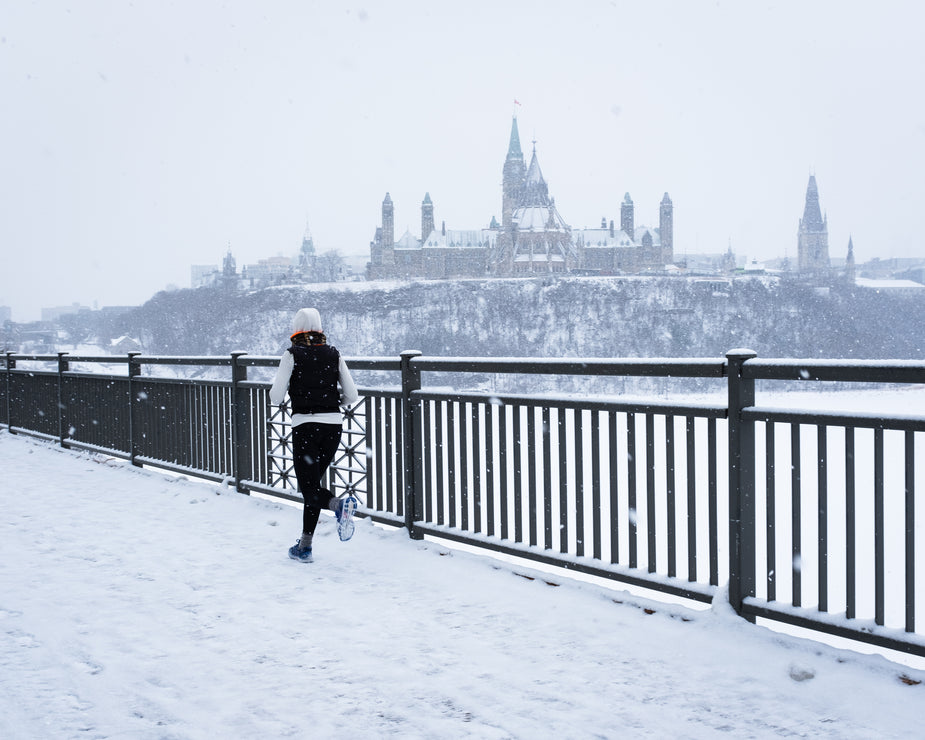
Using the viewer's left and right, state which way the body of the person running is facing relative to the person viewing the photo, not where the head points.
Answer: facing away from the viewer and to the left of the viewer
